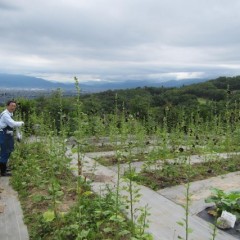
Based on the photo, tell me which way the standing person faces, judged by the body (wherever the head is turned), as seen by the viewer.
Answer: to the viewer's right
